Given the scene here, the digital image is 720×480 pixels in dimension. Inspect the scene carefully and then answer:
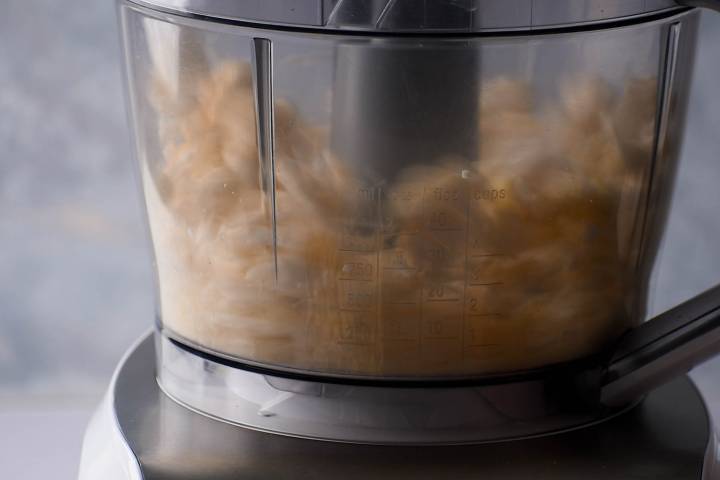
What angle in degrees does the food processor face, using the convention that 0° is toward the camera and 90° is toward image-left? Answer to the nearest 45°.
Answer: approximately 0°
